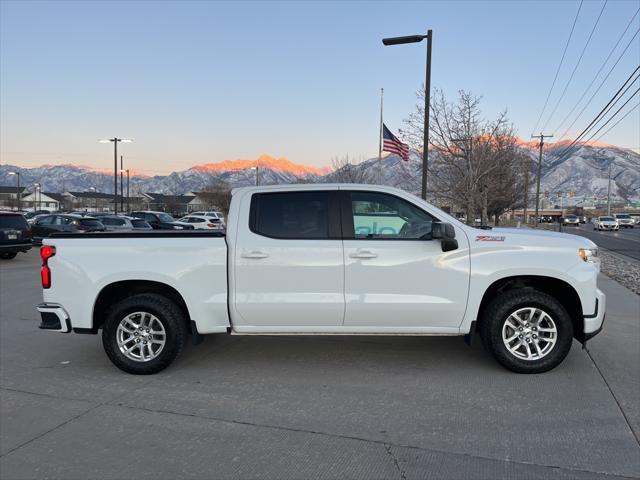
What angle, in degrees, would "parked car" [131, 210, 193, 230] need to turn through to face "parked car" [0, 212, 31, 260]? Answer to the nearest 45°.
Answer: approximately 45° to its right

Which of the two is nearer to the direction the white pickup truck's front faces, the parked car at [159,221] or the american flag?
the american flag

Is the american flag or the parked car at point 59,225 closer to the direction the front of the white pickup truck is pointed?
the american flag

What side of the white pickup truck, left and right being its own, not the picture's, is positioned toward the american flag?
left

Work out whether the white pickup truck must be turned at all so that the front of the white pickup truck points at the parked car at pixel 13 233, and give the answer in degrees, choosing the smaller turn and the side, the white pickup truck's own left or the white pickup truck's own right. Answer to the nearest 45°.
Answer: approximately 135° to the white pickup truck's own left

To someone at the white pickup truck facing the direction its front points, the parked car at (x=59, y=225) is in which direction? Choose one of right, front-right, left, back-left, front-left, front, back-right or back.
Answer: back-left

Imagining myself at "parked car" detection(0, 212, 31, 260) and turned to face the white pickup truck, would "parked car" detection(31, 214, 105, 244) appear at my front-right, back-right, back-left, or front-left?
back-left

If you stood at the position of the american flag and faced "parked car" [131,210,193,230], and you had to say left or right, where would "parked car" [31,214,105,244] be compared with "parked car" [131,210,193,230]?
left

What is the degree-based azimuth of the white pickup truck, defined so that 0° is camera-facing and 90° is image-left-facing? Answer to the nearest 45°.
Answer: approximately 270°
